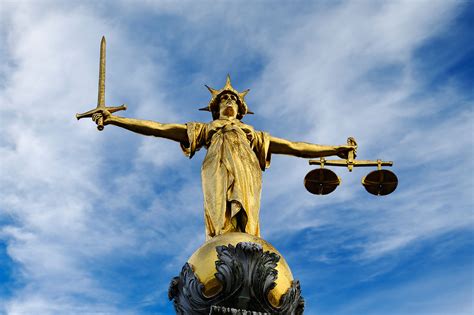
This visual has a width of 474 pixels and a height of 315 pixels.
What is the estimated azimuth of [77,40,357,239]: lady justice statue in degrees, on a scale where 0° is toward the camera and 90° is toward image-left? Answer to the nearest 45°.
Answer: approximately 0°
